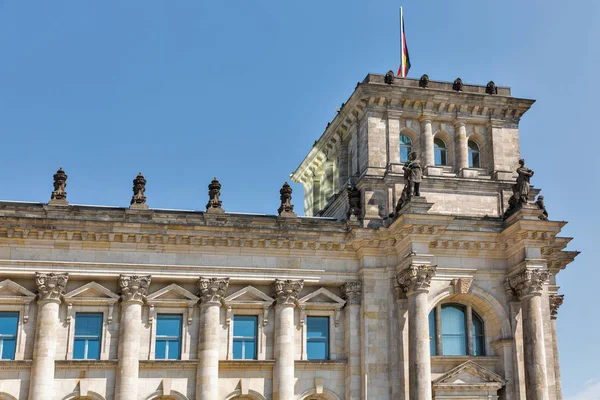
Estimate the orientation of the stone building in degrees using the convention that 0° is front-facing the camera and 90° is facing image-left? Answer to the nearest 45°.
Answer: approximately 0°
